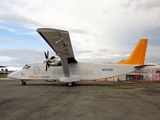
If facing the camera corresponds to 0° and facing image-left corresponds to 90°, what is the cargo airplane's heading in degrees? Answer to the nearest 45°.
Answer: approximately 90°
